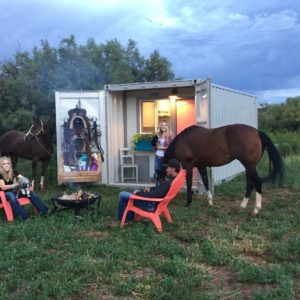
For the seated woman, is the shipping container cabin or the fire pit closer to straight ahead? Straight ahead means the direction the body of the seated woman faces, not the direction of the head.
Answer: the fire pit

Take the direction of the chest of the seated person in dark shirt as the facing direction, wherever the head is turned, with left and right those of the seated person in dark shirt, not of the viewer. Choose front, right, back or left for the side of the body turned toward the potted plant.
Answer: right

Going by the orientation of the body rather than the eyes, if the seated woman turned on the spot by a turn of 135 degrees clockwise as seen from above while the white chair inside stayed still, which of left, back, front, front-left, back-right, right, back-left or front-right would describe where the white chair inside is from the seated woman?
back-right

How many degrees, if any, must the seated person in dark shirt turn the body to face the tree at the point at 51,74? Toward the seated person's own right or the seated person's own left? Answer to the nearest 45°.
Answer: approximately 90° to the seated person's own right

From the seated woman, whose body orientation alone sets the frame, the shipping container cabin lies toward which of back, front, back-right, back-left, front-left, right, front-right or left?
left

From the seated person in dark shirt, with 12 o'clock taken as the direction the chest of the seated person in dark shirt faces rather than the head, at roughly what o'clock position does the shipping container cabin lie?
The shipping container cabin is roughly at 3 o'clock from the seated person in dark shirt.

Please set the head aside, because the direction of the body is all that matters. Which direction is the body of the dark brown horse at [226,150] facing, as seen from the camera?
to the viewer's left

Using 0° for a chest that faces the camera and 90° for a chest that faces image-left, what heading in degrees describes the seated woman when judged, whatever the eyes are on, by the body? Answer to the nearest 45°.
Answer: approximately 315°

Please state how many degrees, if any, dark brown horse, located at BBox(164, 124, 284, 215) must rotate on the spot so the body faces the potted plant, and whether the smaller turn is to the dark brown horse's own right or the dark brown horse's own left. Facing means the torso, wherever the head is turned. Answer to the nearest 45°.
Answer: approximately 45° to the dark brown horse's own right

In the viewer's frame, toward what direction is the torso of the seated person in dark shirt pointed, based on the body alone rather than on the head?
to the viewer's left

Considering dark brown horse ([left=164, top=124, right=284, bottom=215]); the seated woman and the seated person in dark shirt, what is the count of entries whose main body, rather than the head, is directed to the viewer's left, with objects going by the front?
2
